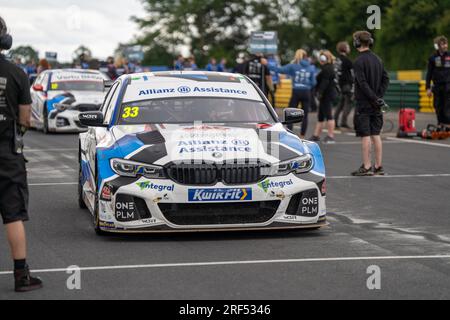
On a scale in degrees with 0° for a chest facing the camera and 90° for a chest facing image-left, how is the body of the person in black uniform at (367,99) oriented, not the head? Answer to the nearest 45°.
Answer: approximately 135°

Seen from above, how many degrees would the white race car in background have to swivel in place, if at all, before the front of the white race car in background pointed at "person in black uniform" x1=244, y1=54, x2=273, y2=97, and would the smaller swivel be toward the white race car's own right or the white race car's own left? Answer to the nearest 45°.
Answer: approximately 90° to the white race car's own left

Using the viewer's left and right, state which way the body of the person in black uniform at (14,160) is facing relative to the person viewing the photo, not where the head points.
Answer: facing away from the viewer and to the right of the viewer

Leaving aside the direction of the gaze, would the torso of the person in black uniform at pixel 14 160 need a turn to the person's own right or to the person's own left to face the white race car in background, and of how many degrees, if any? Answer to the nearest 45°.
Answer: approximately 45° to the person's own left

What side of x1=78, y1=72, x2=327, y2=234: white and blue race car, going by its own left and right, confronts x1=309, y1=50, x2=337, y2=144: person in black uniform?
back

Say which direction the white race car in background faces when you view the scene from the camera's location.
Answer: facing the viewer

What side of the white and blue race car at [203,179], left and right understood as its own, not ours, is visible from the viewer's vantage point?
front

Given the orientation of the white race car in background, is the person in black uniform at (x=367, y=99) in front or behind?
in front

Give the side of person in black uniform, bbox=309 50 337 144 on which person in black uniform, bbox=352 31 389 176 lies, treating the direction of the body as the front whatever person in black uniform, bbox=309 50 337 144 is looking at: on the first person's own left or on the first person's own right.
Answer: on the first person's own left
